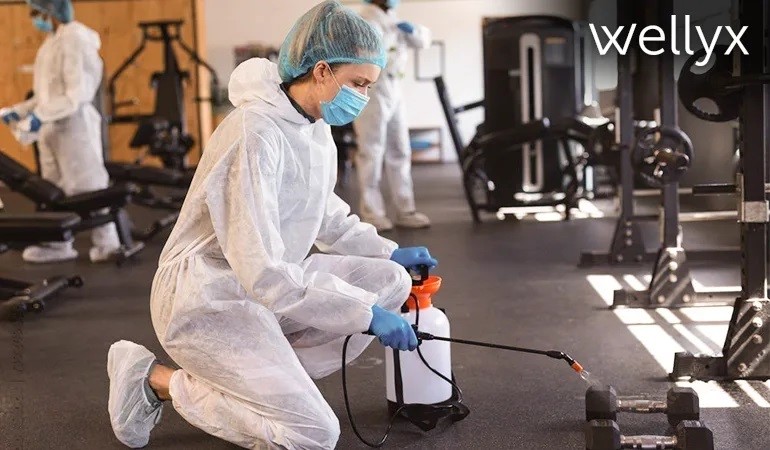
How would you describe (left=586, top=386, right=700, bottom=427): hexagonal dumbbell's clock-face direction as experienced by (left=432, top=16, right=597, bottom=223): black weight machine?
The hexagonal dumbbell is roughly at 12 o'clock from the black weight machine.

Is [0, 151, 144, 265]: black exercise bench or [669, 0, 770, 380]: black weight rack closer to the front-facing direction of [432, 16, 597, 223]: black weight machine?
the black weight rack

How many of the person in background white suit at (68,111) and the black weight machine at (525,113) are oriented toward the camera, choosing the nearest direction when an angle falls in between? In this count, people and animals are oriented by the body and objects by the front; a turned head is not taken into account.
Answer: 1

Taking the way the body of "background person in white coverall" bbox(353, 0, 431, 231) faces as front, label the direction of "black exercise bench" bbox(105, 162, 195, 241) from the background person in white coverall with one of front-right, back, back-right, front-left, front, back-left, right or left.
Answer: back-right

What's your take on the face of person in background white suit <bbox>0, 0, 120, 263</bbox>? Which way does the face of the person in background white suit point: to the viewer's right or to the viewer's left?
to the viewer's left

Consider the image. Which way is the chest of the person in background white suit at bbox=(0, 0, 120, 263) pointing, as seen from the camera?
to the viewer's left

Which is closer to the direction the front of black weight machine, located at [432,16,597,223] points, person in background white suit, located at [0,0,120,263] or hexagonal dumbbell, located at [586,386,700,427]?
the hexagonal dumbbell

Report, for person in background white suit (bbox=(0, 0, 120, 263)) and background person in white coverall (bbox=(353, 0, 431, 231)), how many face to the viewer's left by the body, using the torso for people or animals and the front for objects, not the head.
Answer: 1

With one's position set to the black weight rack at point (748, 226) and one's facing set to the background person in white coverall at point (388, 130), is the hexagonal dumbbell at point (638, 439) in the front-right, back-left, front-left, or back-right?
back-left
